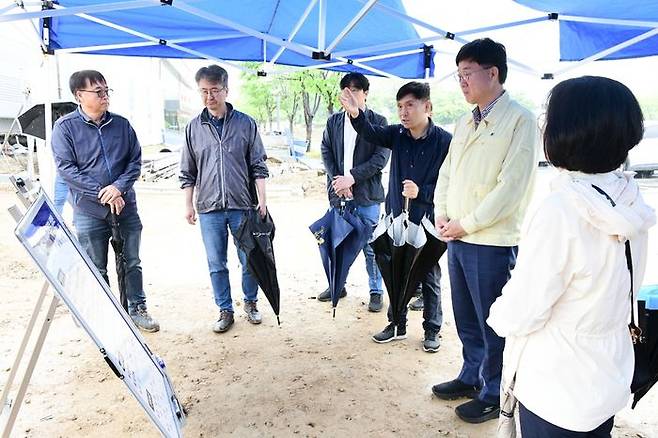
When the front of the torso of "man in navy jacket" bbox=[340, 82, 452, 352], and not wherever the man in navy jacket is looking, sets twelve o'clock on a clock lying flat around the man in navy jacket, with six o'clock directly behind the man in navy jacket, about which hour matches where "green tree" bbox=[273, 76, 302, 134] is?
The green tree is roughly at 4 o'clock from the man in navy jacket.

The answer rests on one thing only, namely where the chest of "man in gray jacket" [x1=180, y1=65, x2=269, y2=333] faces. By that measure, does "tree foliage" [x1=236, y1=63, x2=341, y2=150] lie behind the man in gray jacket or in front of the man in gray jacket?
behind

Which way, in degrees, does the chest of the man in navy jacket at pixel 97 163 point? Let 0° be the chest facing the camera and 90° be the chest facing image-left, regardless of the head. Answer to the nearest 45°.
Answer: approximately 315°

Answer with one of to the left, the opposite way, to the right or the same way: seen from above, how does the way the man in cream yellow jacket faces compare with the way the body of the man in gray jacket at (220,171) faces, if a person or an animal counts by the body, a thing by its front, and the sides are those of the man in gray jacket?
to the right

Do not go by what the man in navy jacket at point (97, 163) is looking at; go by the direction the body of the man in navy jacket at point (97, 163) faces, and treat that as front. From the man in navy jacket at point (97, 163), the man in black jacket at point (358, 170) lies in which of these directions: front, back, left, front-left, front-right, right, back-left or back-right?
front-left

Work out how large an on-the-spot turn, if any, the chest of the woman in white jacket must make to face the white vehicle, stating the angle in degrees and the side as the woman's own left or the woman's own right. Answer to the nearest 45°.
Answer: approximately 45° to the woman's own right

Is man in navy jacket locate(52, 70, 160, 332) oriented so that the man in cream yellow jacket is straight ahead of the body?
yes

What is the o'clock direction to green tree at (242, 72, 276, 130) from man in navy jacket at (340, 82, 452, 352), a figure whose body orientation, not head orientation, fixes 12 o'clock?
The green tree is roughly at 4 o'clock from the man in navy jacket.

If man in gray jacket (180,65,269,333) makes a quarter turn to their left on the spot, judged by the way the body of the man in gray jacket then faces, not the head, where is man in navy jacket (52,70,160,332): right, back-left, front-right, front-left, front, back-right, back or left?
back

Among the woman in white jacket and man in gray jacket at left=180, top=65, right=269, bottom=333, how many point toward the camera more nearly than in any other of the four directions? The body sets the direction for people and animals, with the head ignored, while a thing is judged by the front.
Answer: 1

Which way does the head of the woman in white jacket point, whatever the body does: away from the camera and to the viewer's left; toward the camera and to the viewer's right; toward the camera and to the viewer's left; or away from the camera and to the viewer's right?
away from the camera and to the viewer's left
